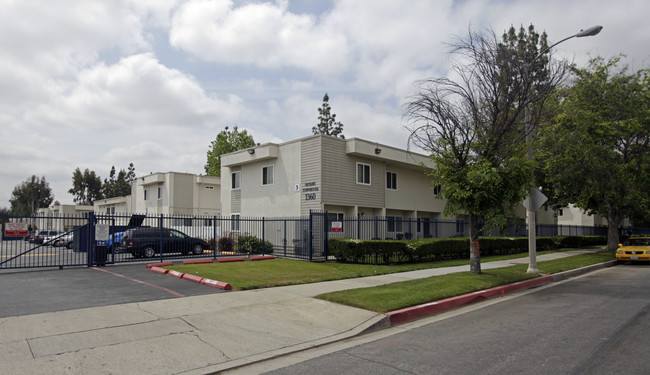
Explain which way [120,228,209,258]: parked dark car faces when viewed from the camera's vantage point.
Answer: facing away from the viewer and to the right of the viewer

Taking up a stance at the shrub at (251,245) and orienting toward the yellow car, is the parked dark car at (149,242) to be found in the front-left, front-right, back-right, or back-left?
back-right

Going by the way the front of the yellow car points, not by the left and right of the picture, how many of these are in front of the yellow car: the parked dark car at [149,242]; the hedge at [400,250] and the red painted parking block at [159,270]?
3

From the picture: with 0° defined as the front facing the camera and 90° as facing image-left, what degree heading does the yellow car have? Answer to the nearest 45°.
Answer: approximately 45°

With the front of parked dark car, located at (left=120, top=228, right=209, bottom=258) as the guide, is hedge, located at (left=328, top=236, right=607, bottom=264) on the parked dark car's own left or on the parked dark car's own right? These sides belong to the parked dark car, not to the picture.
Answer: on the parked dark car's own right

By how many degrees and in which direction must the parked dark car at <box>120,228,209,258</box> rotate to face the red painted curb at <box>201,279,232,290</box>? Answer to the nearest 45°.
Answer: approximately 135° to its right
